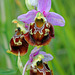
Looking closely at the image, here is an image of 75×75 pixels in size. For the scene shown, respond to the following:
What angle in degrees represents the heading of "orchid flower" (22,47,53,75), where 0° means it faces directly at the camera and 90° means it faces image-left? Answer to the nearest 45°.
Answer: approximately 315°

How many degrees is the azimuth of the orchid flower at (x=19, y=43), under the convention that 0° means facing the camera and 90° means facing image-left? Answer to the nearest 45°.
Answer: approximately 45°
